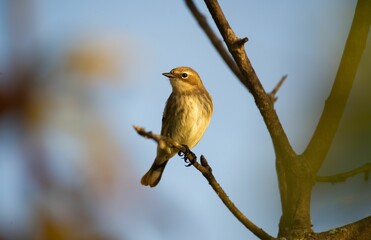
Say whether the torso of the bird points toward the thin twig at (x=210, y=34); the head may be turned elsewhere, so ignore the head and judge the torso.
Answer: no
